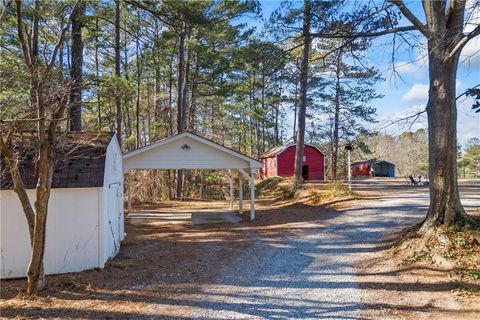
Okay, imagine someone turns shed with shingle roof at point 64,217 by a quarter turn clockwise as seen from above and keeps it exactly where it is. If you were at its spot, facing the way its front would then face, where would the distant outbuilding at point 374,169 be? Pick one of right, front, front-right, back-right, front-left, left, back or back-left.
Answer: back-left

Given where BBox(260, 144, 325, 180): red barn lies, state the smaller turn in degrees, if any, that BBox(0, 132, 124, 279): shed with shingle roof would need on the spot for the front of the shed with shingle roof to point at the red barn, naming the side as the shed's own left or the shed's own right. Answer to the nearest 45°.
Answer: approximately 45° to the shed's own left

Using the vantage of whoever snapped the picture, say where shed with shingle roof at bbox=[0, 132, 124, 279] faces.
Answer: facing to the right of the viewer
